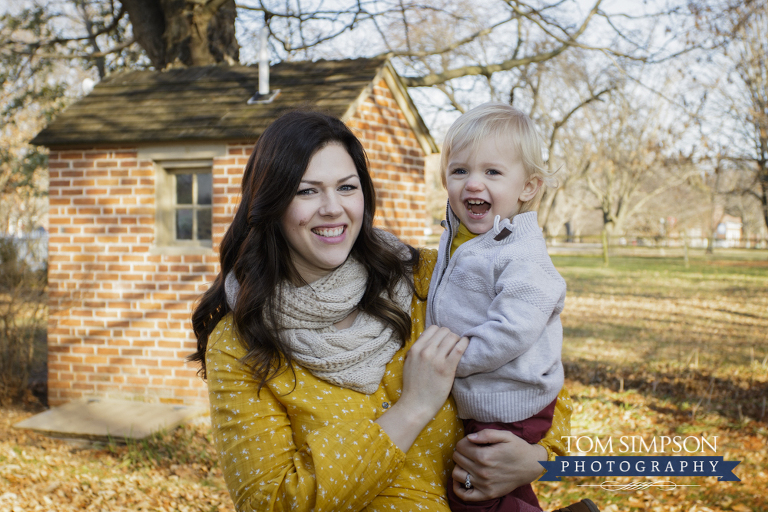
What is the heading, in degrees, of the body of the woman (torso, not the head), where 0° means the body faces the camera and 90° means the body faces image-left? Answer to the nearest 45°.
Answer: approximately 315°

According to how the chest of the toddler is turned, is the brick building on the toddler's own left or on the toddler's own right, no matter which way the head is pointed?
on the toddler's own right

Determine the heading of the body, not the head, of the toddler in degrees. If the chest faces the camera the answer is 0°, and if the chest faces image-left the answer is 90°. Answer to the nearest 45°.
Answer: approximately 45°
